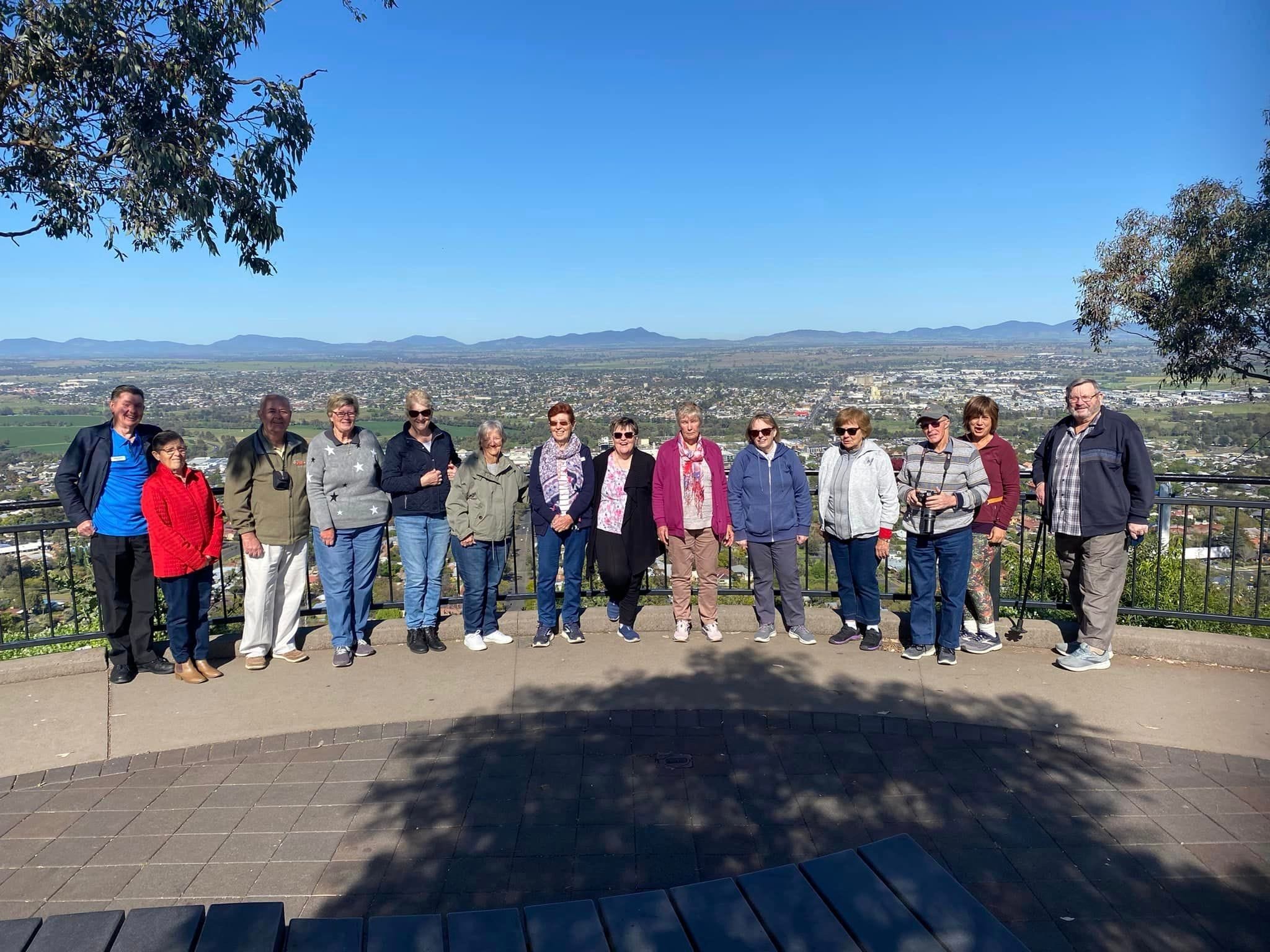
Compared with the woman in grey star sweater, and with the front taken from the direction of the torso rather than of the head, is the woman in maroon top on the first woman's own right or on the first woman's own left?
on the first woman's own left

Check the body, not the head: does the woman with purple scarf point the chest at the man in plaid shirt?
no

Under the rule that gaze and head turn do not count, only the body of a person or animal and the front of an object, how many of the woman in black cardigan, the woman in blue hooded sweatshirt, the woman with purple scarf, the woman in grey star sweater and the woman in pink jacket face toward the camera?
5

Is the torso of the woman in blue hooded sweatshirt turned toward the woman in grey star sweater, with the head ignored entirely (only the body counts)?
no

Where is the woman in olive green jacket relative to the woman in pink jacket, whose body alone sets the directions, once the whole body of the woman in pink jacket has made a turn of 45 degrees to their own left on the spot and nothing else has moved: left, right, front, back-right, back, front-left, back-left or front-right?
back-right

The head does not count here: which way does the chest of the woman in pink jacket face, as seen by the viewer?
toward the camera

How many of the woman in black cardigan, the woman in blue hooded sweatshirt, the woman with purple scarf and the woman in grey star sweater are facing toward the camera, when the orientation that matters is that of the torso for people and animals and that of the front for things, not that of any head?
4

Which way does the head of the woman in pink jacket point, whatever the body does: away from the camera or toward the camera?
toward the camera

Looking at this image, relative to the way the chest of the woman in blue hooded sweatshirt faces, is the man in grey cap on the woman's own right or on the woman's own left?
on the woman's own left

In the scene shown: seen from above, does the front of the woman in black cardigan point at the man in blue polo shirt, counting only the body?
no

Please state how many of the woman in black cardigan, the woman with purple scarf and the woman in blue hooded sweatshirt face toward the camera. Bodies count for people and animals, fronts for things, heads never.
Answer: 3

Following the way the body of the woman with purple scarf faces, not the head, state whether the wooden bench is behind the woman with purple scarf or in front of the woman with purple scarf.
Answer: in front

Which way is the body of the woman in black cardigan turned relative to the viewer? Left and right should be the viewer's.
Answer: facing the viewer

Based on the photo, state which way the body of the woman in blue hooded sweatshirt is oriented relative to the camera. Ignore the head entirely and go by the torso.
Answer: toward the camera
